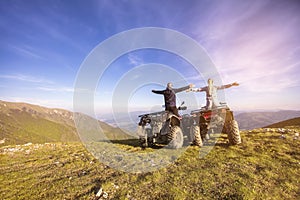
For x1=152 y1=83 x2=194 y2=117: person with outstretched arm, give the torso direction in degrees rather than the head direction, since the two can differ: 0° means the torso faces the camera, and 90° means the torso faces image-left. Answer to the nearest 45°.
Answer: approximately 180°

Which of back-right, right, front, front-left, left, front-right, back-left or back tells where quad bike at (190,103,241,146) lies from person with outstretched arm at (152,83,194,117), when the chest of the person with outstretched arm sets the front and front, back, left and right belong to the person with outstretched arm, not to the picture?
right

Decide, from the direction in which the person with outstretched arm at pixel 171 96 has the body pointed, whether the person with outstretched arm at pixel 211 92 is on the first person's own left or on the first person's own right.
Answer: on the first person's own right
